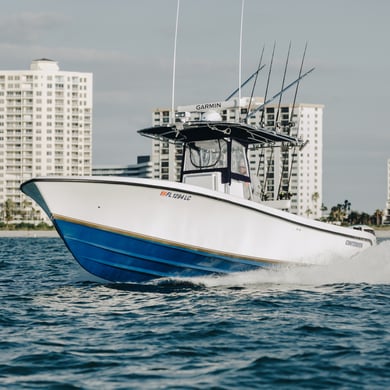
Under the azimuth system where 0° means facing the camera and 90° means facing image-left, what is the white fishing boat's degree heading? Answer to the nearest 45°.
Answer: approximately 45°
